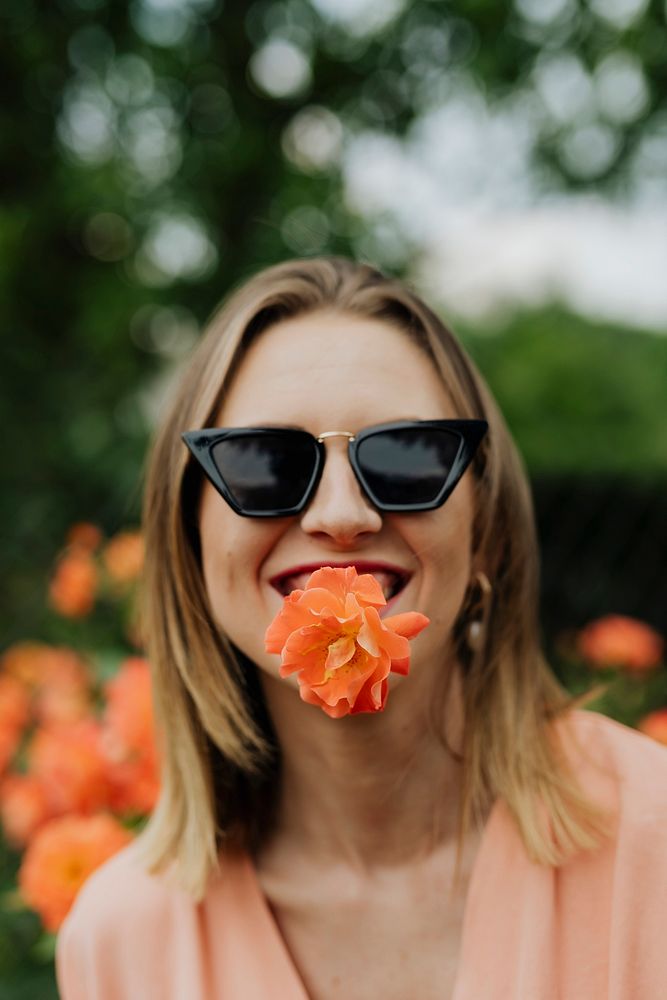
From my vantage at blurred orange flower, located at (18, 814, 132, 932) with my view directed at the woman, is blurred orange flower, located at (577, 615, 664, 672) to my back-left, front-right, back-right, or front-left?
front-left

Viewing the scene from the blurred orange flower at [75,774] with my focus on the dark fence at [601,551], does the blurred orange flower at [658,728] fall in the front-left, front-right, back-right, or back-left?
front-right

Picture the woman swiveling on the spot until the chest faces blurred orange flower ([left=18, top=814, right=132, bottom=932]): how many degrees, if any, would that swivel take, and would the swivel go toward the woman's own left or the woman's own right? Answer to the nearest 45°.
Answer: approximately 135° to the woman's own right

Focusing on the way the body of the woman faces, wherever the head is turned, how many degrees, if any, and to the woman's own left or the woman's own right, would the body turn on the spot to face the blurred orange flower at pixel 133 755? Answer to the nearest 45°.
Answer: approximately 135° to the woman's own right

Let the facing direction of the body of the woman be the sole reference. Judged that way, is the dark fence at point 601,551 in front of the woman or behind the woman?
behind

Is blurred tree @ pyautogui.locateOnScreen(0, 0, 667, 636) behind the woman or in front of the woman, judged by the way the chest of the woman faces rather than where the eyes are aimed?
behind

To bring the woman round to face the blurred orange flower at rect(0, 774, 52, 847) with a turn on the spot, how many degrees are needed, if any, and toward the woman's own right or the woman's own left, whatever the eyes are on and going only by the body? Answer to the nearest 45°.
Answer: approximately 135° to the woman's own right

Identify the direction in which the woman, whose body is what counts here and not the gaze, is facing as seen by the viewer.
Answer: toward the camera

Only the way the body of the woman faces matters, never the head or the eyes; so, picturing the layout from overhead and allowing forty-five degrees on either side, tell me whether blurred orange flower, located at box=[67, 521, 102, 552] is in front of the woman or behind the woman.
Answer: behind

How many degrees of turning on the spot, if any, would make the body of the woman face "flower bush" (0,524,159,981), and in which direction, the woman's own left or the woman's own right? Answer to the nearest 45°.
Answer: approximately 135° to the woman's own right
